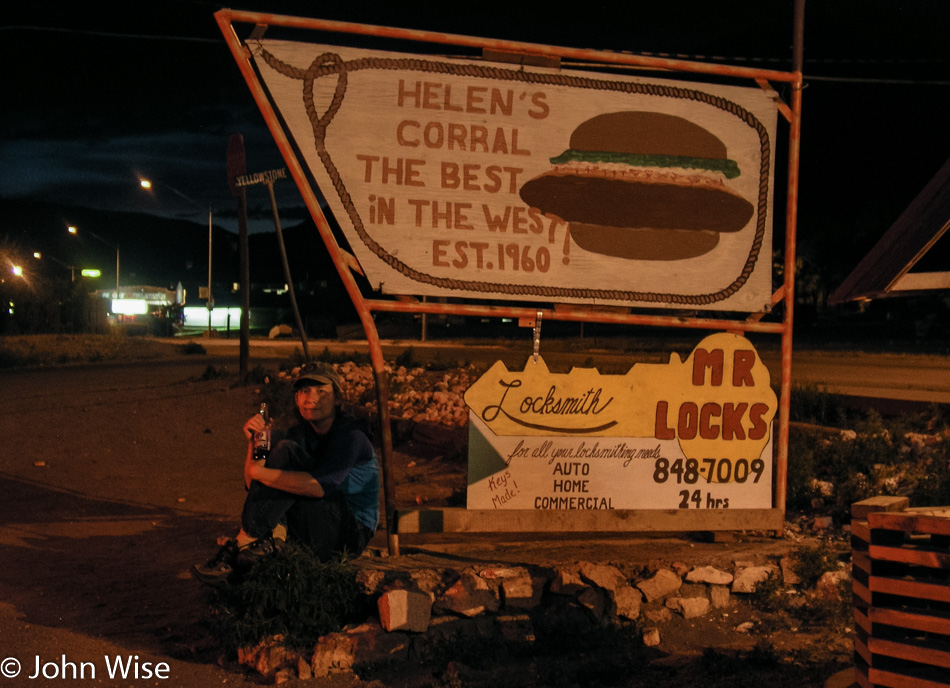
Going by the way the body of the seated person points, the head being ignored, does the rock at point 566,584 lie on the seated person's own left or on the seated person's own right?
on the seated person's own left

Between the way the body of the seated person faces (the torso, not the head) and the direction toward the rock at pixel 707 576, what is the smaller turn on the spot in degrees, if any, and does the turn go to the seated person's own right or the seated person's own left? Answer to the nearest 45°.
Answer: approximately 135° to the seated person's own left

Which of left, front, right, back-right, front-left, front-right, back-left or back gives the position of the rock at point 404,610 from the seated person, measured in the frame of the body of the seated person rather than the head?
left

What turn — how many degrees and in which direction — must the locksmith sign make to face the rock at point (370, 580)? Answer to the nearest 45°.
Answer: approximately 45° to its right

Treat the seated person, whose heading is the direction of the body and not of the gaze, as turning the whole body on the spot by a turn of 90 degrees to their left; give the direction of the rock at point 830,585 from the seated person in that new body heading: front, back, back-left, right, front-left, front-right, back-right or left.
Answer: front-left

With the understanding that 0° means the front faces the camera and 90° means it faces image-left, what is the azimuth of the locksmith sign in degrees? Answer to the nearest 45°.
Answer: approximately 0°

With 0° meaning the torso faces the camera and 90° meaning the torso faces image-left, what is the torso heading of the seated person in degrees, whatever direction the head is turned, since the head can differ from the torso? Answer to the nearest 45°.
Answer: approximately 45°

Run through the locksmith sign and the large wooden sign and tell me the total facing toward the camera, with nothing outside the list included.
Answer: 2

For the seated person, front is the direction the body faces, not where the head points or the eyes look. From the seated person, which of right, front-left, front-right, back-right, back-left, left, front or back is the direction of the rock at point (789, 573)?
back-left
